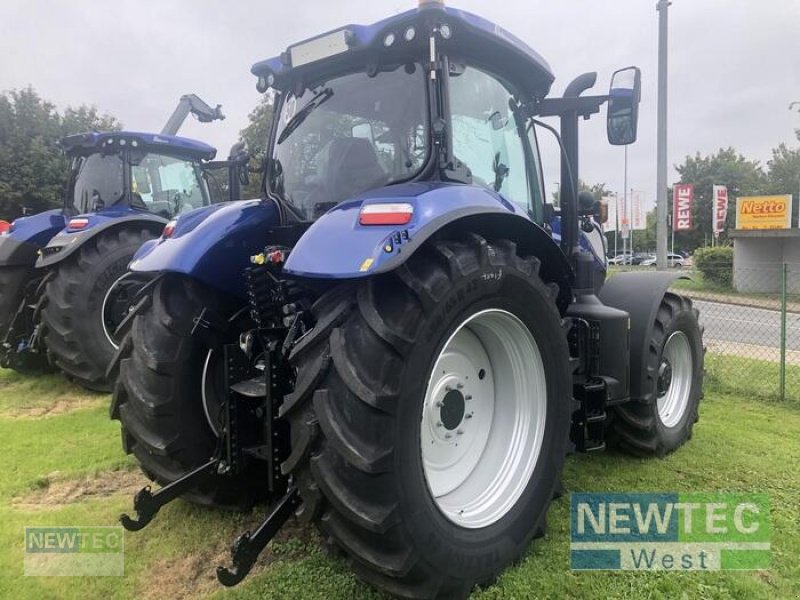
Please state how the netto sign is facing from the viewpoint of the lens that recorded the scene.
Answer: facing the viewer

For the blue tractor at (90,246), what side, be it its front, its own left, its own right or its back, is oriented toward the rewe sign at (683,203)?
front

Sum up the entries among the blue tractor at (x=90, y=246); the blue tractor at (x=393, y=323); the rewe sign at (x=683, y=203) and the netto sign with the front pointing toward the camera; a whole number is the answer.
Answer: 2

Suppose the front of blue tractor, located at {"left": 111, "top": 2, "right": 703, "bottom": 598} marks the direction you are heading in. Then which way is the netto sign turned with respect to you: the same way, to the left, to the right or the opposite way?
the opposite way

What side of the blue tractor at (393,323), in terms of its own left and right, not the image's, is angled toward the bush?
front

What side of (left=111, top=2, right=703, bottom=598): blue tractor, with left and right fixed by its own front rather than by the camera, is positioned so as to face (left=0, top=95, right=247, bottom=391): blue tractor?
left

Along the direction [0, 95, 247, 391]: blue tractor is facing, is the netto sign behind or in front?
in front

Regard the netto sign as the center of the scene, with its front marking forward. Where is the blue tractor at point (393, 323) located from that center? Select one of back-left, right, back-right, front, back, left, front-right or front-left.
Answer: front

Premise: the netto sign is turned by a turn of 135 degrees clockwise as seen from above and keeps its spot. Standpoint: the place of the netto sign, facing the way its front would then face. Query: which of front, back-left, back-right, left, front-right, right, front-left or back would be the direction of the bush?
left

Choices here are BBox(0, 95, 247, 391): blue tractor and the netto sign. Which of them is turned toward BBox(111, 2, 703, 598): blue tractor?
the netto sign

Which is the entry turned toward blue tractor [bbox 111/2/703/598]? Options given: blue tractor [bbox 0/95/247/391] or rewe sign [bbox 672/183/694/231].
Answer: the rewe sign

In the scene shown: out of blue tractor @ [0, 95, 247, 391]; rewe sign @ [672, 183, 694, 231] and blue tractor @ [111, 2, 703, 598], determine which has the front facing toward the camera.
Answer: the rewe sign

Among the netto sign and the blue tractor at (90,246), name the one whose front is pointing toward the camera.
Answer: the netto sign

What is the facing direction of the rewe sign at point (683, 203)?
toward the camera

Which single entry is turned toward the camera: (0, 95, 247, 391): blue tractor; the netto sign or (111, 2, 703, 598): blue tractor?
the netto sign
